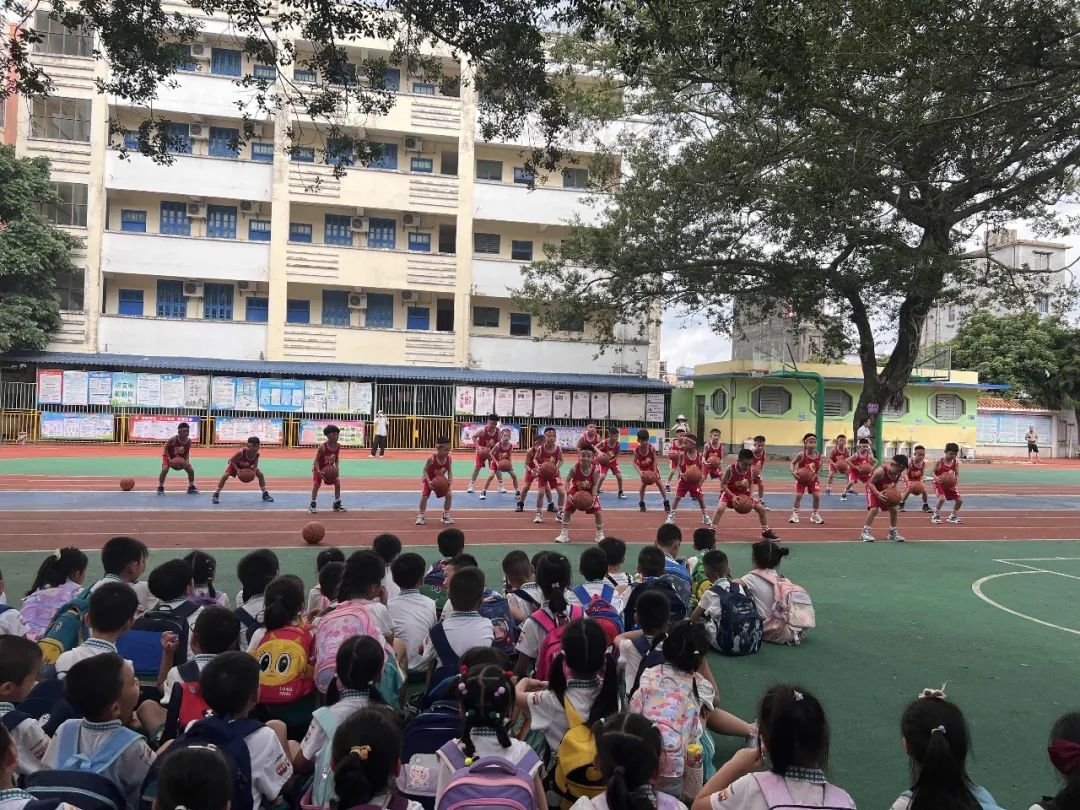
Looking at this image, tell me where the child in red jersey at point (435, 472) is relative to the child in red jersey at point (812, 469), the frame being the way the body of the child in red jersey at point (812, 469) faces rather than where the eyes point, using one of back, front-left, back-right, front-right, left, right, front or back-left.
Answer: front-right

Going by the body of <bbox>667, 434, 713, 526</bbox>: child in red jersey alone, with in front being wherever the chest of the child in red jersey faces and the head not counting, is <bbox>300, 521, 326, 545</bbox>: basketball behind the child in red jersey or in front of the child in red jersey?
in front

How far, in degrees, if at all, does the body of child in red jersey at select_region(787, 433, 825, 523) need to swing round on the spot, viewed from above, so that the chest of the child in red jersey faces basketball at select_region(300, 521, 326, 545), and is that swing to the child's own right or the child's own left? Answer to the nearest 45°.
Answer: approximately 45° to the child's own right

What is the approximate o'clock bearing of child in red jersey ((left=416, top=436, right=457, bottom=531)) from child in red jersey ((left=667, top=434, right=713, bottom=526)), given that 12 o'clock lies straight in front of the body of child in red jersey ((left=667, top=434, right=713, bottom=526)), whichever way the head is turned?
child in red jersey ((left=416, top=436, right=457, bottom=531)) is roughly at 2 o'clock from child in red jersey ((left=667, top=434, right=713, bottom=526)).

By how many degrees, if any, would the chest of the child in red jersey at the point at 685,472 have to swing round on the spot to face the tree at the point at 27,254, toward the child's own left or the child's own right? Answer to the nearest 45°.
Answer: approximately 90° to the child's own right

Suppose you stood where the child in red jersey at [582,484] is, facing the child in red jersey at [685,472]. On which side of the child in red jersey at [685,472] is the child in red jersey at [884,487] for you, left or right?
right

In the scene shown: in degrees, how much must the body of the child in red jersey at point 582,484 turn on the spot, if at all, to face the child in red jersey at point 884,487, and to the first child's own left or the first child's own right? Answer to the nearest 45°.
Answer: approximately 90° to the first child's own left

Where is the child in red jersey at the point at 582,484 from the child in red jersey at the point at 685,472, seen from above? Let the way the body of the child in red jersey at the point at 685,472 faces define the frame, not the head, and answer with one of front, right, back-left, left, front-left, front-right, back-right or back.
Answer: front-right

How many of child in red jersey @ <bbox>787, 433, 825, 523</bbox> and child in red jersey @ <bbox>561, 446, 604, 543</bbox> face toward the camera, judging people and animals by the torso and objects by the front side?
2

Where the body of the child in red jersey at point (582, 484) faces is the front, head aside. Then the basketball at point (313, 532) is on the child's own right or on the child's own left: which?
on the child's own right

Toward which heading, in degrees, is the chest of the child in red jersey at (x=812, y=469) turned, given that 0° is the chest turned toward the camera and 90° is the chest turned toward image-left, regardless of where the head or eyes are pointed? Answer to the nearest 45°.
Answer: approximately 0°

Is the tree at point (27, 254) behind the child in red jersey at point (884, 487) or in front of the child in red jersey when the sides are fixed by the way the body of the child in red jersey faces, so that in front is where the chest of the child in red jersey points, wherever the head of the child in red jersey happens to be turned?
behind

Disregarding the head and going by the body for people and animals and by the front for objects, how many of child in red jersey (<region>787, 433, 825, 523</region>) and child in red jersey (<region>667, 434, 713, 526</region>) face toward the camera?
2
